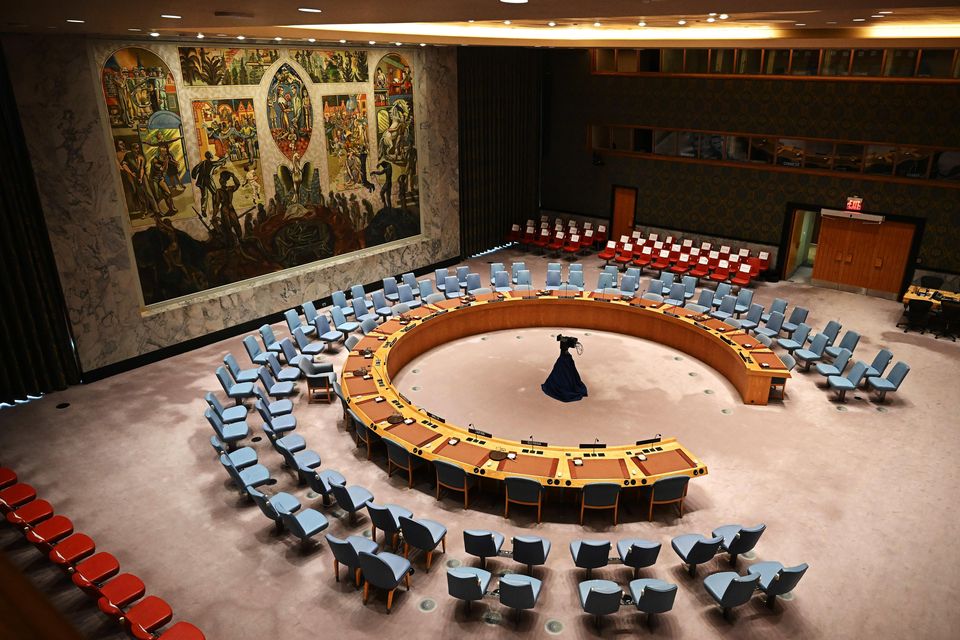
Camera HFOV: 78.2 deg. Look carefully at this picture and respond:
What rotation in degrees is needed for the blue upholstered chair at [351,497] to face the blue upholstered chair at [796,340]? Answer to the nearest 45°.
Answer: approximately 45° to its right

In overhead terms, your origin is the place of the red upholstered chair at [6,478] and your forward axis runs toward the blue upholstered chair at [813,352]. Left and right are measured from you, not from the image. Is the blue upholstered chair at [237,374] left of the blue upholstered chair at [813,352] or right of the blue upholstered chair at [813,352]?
left

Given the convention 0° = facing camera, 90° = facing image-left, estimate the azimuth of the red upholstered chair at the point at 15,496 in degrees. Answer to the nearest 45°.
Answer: approximately 225°

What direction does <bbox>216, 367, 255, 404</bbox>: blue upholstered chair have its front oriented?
to the viewer's right

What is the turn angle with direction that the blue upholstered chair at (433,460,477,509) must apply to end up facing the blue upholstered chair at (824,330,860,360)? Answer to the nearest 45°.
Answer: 0° — it already faces it

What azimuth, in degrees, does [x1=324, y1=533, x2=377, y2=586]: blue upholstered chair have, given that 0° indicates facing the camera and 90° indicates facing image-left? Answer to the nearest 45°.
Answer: approximately 225°

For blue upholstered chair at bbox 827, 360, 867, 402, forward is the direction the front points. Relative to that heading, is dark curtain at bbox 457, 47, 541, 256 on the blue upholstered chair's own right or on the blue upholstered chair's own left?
on the blue upholstered chair's own right

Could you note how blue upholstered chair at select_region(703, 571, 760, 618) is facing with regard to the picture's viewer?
facing away from the viewer and to the left of the viewer

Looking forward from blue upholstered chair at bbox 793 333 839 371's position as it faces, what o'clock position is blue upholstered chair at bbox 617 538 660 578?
blue upholstered chair at bbox 617 538 660 578 is roughly at 11 o'clock from blue upholstered chair at bbox 793 333 839 371.

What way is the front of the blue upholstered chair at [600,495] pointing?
away from the camera
